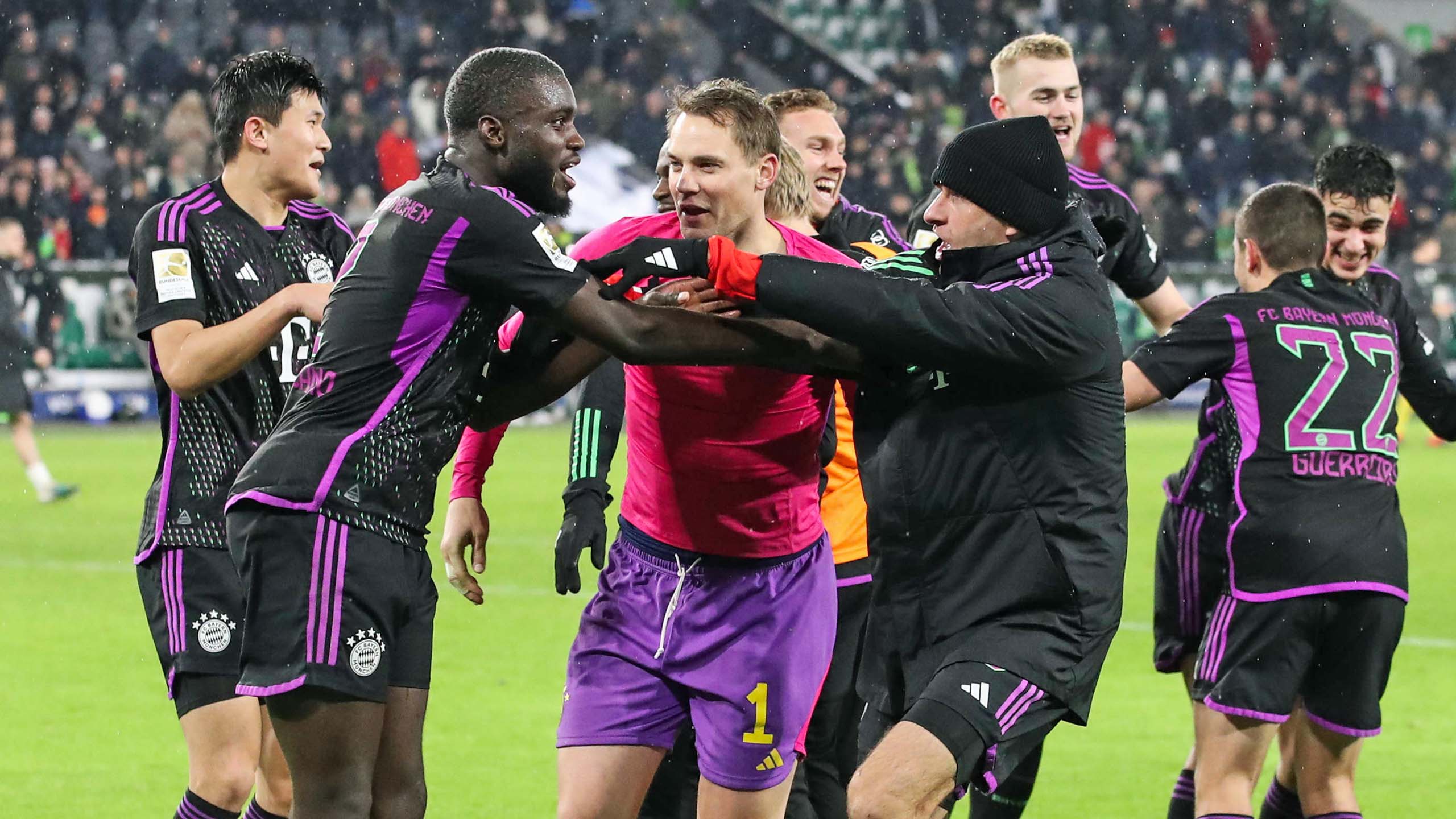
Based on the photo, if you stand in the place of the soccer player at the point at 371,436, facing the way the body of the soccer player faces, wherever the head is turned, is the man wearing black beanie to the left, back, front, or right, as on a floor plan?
front

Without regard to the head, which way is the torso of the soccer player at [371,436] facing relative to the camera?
to the viewer's right

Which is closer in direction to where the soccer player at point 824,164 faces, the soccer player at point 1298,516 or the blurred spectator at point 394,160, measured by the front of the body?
the soccer player

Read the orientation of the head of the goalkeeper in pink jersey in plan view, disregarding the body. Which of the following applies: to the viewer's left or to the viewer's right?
to the viewer's left

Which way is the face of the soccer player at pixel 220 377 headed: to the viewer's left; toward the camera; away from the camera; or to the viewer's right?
to the viewer's right

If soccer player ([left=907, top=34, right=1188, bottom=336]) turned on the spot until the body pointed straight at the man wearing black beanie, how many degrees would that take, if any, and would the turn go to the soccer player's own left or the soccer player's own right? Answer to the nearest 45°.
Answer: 0° — they already face them

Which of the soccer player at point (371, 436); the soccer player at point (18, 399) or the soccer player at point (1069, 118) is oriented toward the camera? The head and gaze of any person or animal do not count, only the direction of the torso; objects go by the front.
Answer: the soccer player at point (1069, 118)

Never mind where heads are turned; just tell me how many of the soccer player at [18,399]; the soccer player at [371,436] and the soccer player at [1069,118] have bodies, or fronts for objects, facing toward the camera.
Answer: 1

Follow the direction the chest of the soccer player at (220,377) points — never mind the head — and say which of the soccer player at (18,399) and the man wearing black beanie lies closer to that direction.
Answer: the man wearing black beanie

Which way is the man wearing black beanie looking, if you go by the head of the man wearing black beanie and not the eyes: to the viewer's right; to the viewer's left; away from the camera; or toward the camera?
to the viewer's left

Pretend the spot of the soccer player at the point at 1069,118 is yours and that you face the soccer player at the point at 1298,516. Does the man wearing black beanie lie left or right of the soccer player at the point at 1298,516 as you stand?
right

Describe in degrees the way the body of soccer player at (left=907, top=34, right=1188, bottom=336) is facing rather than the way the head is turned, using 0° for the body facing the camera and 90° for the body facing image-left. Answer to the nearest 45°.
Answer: approximately 0°

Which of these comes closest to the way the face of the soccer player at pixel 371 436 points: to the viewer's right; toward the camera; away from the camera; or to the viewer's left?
to the viewer's right
